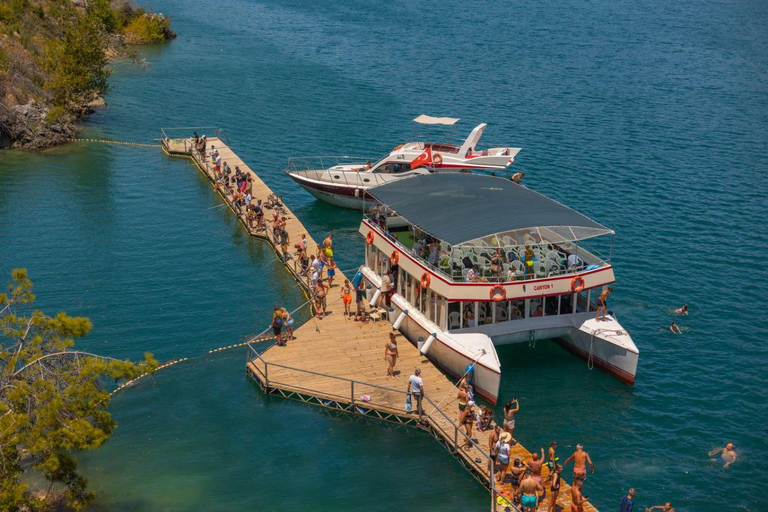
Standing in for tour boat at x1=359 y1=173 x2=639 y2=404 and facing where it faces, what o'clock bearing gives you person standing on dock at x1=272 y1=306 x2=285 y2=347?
The person standing on dock is roughly at 4 o'clock from the tour boat.

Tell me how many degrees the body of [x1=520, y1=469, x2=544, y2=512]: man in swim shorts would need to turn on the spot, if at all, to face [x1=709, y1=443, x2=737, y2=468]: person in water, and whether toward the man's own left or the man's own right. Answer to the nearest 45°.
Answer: approximately 45° to the man's own right

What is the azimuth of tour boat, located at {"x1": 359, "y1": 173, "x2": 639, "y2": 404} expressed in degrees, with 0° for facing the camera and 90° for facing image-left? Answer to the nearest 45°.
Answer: approximately 315°

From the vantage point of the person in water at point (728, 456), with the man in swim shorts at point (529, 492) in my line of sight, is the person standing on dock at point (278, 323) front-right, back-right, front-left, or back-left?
front-right

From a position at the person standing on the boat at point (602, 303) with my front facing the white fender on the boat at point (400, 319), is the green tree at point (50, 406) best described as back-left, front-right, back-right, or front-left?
front-left

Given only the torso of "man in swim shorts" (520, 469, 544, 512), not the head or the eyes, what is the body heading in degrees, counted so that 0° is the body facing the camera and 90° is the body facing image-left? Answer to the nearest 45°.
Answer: approximately 180°

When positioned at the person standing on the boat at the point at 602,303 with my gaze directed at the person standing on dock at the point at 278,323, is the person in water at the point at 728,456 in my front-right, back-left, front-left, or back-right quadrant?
back-left

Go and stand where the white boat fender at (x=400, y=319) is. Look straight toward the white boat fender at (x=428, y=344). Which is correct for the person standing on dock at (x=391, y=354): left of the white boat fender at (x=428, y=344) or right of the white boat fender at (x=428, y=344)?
right

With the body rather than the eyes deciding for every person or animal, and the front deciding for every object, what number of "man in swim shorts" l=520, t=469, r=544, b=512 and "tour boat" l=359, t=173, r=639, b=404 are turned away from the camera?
1

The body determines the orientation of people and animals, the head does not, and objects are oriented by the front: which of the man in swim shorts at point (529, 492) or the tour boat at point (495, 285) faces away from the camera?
the man in swim shorts

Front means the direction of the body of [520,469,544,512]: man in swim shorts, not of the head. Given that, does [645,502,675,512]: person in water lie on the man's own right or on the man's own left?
on the man's own right

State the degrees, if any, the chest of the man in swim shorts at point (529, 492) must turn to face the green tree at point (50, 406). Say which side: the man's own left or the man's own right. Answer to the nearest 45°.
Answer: approximately 90° to the man's own left

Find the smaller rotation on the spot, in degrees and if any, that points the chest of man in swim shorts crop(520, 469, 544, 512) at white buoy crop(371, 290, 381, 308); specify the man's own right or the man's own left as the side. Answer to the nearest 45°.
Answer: approximately 45° to the man's own left

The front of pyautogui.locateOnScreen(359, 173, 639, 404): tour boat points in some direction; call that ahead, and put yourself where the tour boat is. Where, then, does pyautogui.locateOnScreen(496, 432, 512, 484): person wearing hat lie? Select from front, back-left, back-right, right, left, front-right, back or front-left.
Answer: front-right

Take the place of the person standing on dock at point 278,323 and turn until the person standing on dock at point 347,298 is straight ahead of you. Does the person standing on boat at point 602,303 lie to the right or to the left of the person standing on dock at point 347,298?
right
